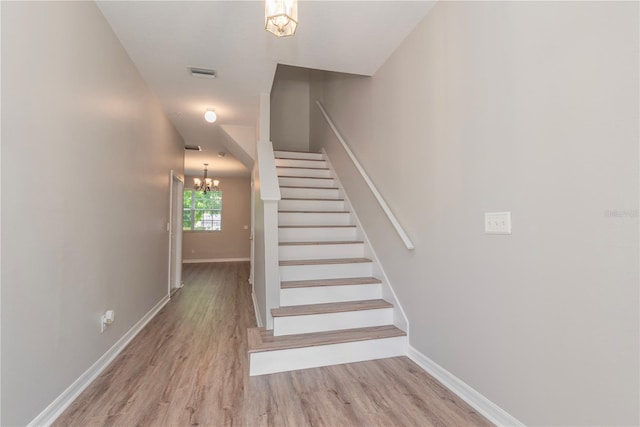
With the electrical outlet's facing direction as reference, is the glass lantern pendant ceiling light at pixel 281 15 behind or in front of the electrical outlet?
in front

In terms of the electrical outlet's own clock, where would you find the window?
The window is roughly at 8 o'clock from the electrical outlet.

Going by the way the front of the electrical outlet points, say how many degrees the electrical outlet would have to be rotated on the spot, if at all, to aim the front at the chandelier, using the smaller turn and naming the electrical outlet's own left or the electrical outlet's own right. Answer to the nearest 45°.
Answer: approximately 135° to the electrical outlet's own left

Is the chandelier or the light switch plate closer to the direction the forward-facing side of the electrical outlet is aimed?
the light switch plate

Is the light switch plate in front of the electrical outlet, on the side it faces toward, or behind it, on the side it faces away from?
in front

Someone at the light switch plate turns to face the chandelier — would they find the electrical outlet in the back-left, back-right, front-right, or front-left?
front-left

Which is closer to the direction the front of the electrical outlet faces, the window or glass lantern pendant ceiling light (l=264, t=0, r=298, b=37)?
the glass lantern pendant ceiling light

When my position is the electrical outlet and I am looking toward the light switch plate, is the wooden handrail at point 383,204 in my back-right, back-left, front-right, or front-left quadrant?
front-left
